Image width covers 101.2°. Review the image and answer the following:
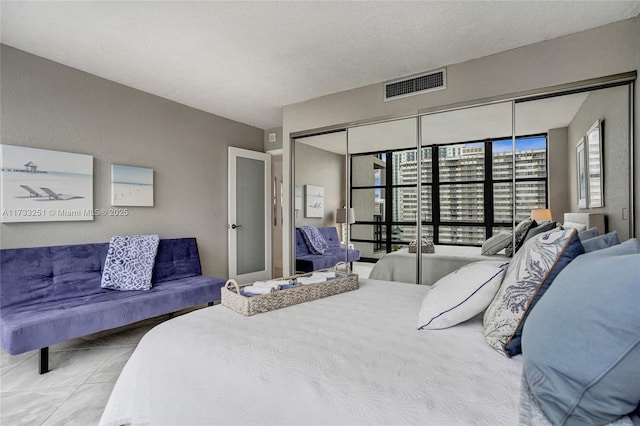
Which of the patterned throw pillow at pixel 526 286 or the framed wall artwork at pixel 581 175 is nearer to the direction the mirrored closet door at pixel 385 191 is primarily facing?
the patterned throw pillow

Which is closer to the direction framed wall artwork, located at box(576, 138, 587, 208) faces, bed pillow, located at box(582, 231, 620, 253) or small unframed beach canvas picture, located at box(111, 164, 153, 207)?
the small unframed beach canvas picture

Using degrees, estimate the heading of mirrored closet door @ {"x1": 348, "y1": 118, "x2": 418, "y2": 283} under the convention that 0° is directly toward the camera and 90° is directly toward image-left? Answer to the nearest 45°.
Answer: approximately 45°

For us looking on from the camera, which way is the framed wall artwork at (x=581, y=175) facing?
facing to the left of the viewer

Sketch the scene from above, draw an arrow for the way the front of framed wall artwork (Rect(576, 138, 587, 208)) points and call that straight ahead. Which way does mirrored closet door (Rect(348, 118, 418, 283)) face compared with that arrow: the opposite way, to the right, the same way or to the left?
to the left

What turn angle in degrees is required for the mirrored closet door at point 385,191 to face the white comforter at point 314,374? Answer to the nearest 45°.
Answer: approximately 45° to its left

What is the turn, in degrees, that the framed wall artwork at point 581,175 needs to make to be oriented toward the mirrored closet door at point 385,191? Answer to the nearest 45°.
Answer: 0° — it already faces it

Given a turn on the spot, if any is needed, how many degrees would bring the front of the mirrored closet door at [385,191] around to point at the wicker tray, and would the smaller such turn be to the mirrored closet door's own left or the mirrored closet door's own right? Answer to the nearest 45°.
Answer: approximately 45° to the mirrored closet door's own left
